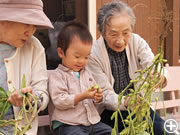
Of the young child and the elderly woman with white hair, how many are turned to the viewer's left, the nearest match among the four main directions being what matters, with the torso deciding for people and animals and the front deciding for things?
0

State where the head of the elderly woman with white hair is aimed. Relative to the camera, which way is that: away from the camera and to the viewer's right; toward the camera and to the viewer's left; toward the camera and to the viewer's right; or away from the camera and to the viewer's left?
toward the camera and to the viewer's left

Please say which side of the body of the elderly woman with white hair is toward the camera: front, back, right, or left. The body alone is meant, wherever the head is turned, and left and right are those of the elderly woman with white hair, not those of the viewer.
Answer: front

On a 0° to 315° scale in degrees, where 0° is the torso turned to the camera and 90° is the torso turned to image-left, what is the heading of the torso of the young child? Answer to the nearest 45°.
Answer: approximately 315°
